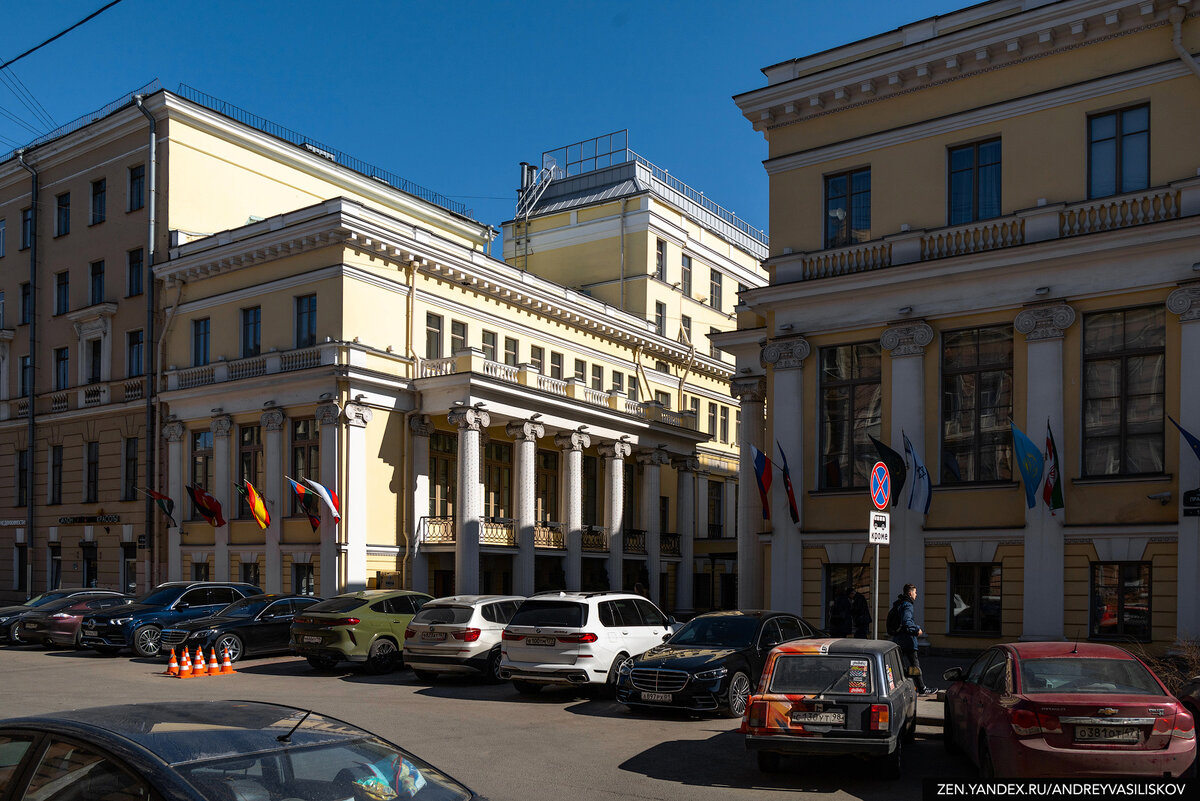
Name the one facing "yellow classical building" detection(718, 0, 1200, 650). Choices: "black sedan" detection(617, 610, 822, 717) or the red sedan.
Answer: the red sedan

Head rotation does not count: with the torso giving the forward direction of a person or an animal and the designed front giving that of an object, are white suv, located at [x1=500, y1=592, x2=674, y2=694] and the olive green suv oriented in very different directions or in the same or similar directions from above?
same or similar directions

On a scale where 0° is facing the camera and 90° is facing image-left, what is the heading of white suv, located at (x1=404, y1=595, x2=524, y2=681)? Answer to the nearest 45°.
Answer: approximately 225°

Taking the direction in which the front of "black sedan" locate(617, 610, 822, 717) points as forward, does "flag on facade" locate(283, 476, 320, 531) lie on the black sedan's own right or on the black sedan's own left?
on the black sedan's own right

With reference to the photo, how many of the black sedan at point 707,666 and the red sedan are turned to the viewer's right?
0

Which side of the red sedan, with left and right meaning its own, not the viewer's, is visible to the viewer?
back

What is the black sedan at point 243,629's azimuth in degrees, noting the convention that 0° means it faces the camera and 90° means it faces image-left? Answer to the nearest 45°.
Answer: approximately 45°

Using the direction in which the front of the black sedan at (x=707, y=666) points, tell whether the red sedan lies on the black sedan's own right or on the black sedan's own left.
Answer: on the black sedan's own left

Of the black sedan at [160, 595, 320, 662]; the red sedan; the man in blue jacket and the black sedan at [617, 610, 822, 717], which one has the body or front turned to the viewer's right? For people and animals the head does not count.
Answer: the man in blue jacket

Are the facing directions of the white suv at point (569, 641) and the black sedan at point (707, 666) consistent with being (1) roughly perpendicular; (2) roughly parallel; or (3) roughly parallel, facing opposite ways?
roughly parallel, facing opposite ways
